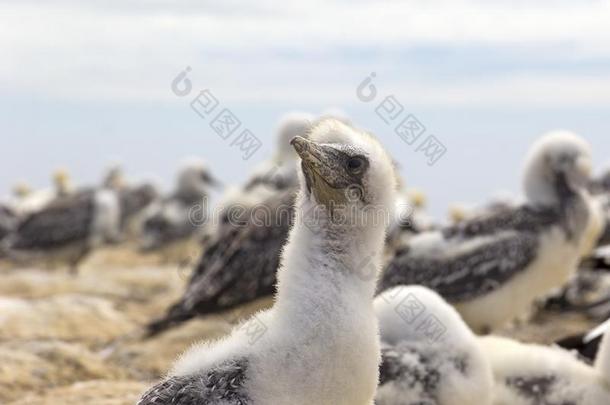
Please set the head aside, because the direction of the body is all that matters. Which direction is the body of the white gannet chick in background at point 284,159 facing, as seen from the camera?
to the viewer's right

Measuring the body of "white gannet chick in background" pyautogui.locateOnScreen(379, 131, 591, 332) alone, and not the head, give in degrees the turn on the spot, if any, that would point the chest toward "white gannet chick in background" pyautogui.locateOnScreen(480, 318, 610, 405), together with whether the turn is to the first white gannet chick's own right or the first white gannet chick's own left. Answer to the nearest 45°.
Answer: approximately 90° to the first white gannet chick's own right

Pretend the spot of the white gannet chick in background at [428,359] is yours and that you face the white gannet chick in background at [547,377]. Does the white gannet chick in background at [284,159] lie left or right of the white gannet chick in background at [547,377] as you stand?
left

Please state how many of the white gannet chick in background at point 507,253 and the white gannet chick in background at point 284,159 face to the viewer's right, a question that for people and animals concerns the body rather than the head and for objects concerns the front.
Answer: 2

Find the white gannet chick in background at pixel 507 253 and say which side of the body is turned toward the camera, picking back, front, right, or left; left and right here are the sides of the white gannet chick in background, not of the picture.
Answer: right
